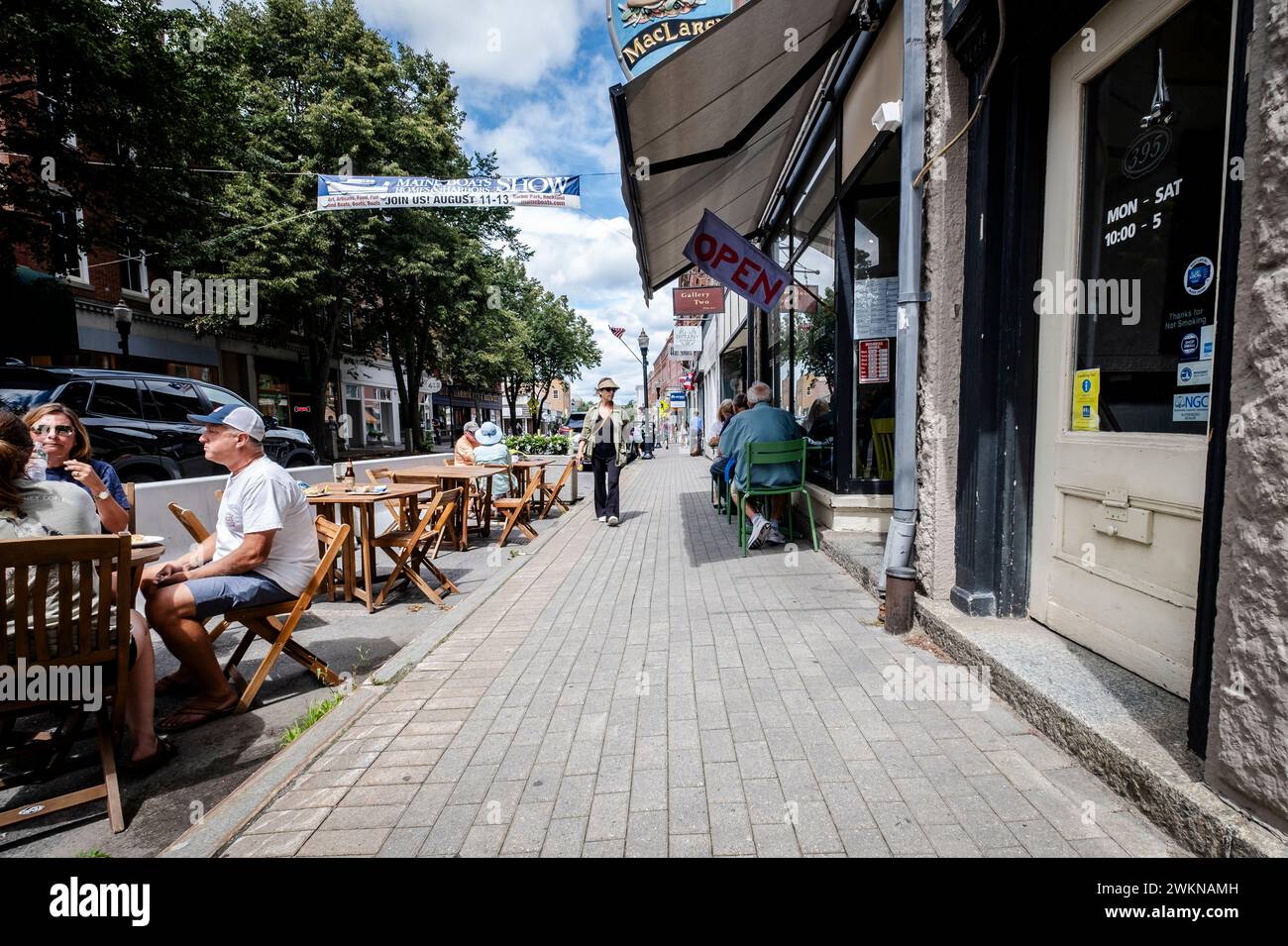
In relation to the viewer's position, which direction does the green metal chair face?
facing away from the viewer

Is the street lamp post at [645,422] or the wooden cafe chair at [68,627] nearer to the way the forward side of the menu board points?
the wooden cafe chair

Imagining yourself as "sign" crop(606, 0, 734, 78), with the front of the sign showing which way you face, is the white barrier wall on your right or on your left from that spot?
on your right

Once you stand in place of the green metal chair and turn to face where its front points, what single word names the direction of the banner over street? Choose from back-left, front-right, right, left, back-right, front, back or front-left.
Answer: front-left

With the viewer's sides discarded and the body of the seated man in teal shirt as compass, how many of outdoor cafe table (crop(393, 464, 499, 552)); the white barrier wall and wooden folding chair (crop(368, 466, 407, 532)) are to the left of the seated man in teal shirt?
3

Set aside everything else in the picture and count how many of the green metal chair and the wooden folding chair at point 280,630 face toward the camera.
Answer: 0

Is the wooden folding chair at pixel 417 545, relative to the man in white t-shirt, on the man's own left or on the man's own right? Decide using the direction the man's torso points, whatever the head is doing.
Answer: on the man's own right

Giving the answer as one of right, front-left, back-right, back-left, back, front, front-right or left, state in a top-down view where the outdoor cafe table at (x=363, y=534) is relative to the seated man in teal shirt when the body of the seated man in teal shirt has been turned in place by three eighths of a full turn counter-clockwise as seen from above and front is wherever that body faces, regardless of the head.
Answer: front

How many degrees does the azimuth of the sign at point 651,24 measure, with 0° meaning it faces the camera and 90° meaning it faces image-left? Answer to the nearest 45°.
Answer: approximately 0°

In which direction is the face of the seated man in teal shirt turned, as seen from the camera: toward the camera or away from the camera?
away from the camera

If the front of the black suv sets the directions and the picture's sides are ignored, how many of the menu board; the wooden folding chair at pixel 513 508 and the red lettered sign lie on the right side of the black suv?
3

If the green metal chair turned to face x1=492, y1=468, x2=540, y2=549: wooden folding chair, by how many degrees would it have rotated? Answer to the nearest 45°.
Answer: approximately 90° to its left

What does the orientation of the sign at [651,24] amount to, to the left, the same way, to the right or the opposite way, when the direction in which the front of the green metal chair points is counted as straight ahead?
the opposite way

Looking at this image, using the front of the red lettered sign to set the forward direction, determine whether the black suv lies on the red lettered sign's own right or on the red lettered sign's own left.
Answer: on the red lettered sign's own right

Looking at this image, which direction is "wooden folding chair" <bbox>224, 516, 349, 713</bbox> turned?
to the viewer's left
